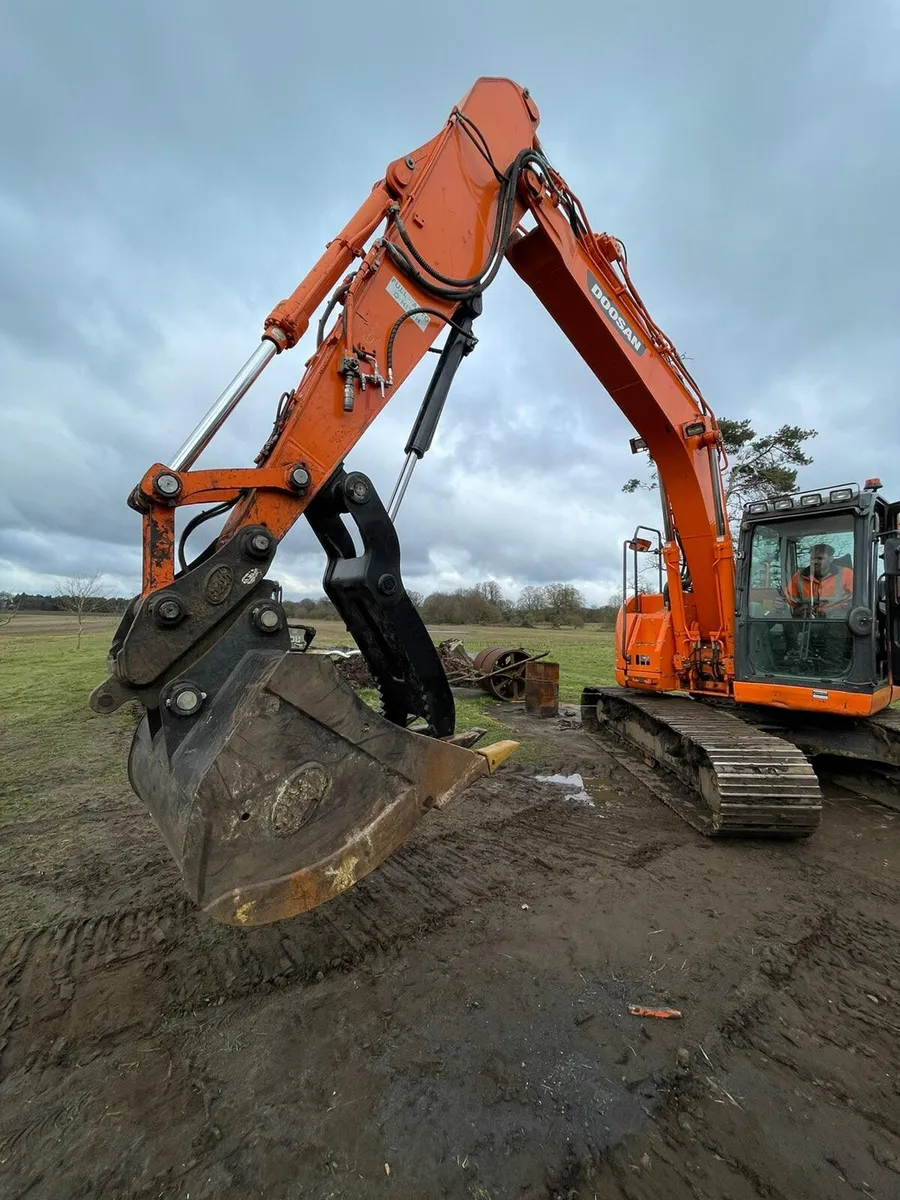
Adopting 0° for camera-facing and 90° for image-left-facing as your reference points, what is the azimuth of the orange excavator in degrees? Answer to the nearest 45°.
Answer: approximately 45°

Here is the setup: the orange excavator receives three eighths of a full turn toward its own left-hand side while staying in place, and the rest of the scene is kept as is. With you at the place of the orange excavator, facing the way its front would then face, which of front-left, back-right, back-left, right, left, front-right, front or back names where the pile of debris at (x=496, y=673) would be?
left
